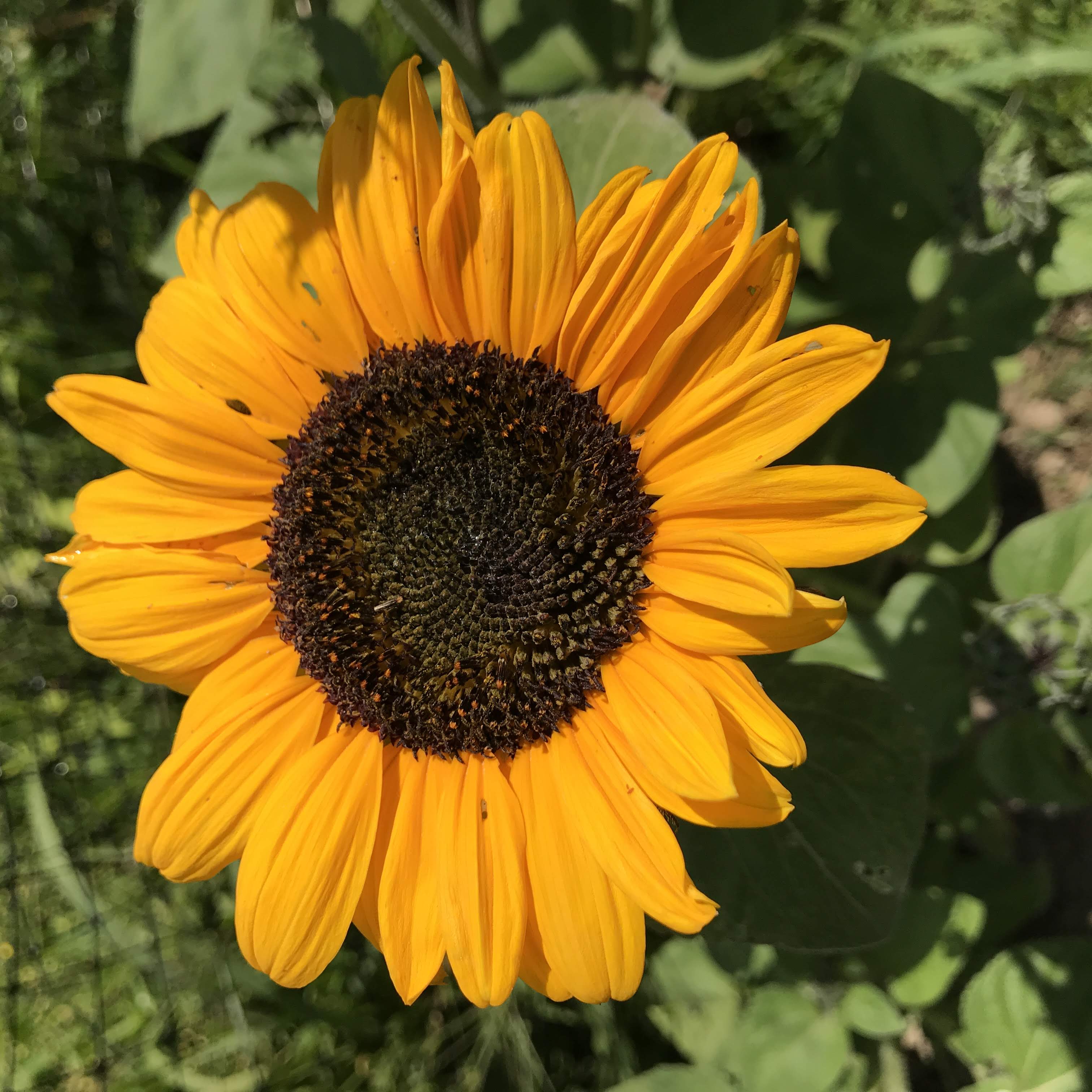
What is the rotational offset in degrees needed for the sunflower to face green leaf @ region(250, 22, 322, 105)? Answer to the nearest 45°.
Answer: approximately 135° to its right

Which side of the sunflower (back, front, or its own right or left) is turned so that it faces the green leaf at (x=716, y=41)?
back

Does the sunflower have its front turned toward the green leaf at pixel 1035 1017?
no

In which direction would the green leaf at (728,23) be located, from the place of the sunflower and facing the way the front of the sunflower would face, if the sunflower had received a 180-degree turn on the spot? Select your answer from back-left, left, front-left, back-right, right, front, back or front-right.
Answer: front

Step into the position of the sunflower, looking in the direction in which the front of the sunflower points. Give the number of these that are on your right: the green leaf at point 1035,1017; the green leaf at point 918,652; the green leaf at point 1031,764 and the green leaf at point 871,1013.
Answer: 0

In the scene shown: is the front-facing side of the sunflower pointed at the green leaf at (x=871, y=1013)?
no

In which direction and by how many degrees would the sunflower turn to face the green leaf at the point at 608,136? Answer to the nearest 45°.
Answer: approximately 180°

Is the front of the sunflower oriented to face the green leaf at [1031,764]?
no

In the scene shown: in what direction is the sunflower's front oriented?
toward the camera

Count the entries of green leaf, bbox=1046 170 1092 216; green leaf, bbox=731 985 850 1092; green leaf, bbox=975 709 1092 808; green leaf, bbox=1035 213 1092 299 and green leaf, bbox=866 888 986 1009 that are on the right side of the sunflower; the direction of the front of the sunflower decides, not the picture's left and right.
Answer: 0

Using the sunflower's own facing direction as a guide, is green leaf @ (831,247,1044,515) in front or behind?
behind

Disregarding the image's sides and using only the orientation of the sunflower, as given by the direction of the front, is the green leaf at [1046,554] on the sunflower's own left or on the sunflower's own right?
on the sunflower's own left

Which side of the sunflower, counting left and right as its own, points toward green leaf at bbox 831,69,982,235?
back

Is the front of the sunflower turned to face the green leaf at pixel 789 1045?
no
